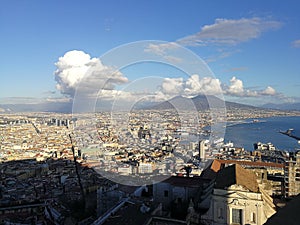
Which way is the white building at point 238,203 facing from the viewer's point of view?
toward the camera

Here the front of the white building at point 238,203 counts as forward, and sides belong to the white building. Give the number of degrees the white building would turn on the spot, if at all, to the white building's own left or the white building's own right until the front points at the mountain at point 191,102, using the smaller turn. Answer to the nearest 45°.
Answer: approximately 180°
